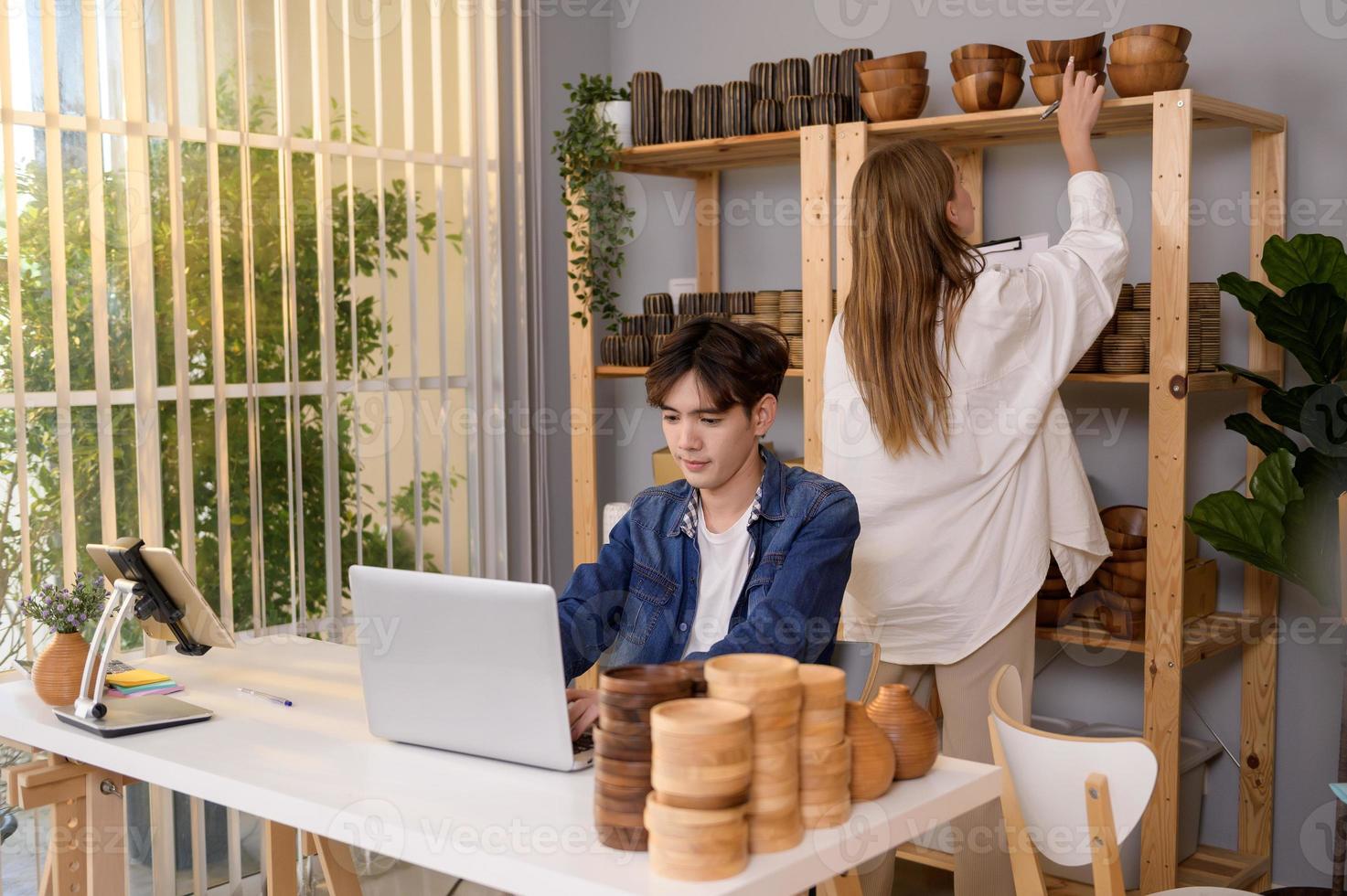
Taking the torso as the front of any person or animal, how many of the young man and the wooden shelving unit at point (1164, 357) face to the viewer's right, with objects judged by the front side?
0

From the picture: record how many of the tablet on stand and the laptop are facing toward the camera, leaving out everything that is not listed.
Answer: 0

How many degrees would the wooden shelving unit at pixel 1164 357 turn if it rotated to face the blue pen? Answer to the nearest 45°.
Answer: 0° — it already faces it

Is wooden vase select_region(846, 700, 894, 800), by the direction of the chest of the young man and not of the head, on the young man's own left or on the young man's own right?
on the young man's own left

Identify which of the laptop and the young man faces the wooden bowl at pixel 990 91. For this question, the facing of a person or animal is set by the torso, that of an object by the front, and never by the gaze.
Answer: the laptop

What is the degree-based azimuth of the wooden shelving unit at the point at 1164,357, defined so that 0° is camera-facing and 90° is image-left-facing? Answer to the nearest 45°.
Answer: approximately 45°

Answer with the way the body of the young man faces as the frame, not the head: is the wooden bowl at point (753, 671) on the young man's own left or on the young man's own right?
on the young man's own left

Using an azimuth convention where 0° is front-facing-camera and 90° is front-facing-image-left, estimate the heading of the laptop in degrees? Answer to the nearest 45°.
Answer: approximately 225°

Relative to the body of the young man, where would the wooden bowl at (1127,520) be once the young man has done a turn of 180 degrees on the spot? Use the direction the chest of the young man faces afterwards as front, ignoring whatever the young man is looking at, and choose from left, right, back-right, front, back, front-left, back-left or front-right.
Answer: front

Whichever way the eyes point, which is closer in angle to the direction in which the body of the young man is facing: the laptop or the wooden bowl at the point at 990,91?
the laptop

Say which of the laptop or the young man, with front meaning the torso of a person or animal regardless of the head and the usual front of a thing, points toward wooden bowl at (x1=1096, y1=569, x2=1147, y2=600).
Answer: the laptop

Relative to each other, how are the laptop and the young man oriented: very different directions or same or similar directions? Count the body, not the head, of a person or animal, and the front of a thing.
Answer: very different directions

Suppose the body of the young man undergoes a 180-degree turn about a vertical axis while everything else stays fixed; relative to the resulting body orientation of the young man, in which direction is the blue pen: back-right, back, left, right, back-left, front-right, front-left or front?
back-left

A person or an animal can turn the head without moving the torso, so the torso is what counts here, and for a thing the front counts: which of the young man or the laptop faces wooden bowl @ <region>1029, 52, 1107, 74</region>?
the laptop

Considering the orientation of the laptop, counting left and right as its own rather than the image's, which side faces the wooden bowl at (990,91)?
front
